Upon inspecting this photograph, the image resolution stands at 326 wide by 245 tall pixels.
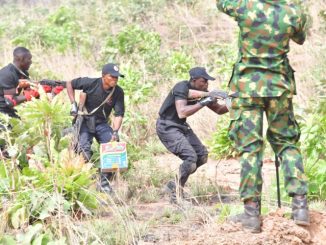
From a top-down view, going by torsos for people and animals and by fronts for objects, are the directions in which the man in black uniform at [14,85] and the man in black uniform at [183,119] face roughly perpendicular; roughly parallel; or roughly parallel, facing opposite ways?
roughly parallel

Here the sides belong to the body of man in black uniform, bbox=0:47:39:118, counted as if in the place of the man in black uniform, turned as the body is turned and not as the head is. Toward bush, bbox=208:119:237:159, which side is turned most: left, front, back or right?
front

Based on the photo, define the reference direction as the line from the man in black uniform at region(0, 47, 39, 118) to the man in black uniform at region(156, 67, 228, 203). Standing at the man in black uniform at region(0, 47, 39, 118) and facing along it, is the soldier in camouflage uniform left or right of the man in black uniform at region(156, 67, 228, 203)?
right

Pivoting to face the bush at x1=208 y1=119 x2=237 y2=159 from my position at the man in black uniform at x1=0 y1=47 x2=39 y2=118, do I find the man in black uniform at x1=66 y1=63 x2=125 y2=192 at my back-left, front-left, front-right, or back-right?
front-right

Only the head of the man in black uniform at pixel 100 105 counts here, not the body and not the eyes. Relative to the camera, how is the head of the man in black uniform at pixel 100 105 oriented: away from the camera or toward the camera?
toward the camera

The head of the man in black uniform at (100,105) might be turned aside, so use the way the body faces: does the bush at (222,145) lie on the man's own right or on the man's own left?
on the man's own left

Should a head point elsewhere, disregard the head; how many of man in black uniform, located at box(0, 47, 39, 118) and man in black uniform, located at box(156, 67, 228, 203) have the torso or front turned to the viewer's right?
2

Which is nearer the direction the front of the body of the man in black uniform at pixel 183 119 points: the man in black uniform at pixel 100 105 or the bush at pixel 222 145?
the bush

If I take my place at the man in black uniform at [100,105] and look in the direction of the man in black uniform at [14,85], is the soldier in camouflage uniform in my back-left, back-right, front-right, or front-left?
back-left

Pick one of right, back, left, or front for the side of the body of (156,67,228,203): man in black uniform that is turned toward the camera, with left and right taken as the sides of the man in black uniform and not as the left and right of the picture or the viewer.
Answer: right

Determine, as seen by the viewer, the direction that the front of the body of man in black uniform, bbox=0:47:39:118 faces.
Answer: to the viewer's right

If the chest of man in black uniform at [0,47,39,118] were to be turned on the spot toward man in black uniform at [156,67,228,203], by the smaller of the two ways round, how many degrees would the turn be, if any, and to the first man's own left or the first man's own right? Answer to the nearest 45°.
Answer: approximately 45° to the first man's own right

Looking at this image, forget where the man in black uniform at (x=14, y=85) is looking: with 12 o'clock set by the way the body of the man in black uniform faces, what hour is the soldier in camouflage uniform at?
The soldier in camouflage uniform is roughly at 2 o'clock from the man in black uniform.

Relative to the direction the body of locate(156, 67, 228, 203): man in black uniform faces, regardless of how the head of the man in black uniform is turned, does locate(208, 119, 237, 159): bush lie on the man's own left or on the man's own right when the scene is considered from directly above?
on the man's own left

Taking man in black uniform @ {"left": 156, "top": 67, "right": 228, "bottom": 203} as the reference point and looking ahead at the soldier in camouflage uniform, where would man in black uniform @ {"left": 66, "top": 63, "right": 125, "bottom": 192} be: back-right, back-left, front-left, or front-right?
back-right

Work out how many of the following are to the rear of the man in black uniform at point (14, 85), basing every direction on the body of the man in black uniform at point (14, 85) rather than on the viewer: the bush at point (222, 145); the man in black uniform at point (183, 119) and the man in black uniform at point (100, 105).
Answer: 0

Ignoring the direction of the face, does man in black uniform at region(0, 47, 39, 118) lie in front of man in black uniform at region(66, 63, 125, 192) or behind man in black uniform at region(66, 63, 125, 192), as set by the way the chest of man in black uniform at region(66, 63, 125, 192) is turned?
behind

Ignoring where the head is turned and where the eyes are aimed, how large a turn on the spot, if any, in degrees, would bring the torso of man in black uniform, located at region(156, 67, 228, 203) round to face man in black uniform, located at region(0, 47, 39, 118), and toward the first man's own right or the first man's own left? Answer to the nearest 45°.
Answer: approximately 180°
